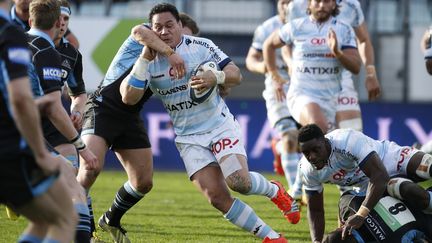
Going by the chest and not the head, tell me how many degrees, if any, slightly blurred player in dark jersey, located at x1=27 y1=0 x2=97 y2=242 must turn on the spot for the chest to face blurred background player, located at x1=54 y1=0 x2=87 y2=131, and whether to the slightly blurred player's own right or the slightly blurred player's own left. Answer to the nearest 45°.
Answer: approximately 45° to the slightly blurred player's own left

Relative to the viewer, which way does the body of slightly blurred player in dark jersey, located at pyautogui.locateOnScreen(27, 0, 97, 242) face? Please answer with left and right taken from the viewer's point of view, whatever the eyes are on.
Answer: facing away from the viewer and to the right of the viewer

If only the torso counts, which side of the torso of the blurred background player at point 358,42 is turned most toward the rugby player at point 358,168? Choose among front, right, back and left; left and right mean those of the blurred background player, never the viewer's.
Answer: front

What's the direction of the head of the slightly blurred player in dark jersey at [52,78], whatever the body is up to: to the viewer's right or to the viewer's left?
to the viewer's right

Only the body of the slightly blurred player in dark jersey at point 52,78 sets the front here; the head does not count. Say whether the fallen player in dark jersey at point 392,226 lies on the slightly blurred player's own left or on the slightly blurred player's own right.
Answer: on the slightly blurred player's own right

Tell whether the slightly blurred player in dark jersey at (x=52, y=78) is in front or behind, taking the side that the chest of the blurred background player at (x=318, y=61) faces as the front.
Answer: in front

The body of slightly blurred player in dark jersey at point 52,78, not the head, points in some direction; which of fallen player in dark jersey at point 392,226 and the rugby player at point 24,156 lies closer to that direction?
the fallen player in dark jersey

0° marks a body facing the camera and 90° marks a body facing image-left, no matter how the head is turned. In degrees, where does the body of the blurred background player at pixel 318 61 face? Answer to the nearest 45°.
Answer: approximately 0°

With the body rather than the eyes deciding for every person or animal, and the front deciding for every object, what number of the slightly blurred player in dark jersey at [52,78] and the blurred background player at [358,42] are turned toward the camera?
1
